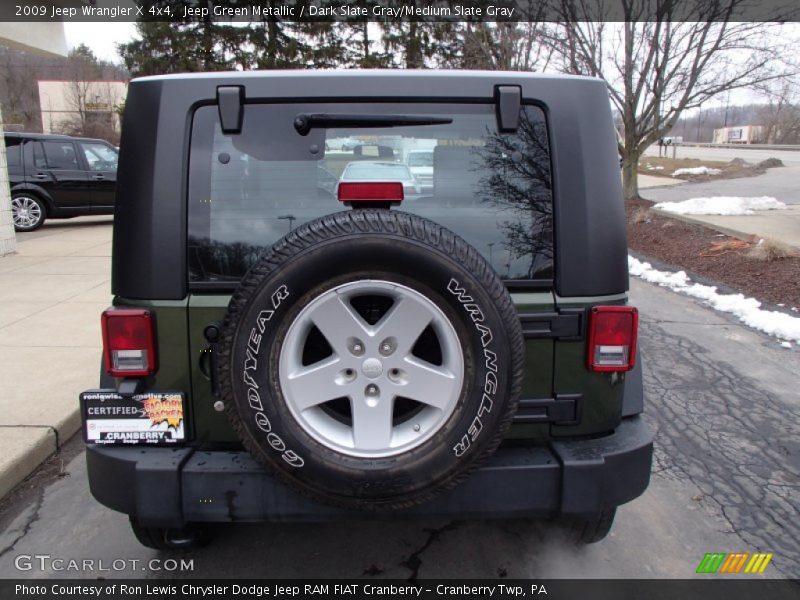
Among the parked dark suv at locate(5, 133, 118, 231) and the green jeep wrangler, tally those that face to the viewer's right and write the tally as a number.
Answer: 1

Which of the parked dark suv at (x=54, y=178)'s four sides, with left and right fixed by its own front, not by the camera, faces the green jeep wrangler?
right

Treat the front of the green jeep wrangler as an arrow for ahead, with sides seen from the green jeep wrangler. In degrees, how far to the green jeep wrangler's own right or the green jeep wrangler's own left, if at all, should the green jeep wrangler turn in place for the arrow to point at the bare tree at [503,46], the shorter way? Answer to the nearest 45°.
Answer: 0° — it already faces it

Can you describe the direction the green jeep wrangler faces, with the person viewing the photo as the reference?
facing away from the viewer

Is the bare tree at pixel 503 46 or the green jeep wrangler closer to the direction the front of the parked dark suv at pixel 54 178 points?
the bare tree

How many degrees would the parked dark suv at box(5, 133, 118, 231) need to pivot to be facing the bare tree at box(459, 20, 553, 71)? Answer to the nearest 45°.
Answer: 0° — it already faces it

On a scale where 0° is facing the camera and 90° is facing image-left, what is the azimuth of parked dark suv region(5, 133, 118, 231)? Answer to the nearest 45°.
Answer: approximately 270°
